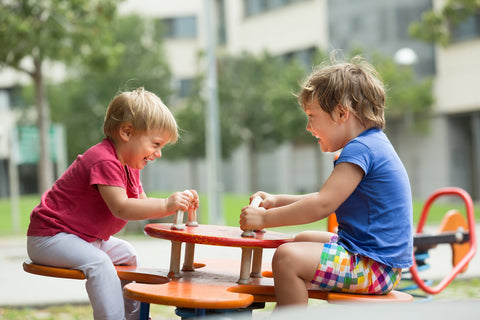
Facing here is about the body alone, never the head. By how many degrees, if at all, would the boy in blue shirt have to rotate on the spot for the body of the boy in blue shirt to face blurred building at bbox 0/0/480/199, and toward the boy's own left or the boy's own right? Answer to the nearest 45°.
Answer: approximately 90° to the boy's own right

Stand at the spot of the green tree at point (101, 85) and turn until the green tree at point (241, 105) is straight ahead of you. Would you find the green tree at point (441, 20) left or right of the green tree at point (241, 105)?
right

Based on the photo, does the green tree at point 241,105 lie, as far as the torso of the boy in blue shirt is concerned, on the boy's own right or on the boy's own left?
on the boy's own right

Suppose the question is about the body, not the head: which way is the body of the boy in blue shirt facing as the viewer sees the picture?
to the viewer's left

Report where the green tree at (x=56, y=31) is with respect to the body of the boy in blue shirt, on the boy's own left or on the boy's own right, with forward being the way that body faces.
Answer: on the boy's own right

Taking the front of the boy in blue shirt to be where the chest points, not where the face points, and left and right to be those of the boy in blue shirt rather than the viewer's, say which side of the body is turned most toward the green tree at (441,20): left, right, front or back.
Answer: right

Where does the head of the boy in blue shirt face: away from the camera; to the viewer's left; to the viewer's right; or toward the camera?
to the viewer's left

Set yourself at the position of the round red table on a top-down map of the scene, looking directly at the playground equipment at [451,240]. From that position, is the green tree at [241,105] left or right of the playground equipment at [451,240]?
left
